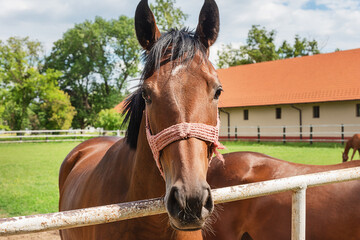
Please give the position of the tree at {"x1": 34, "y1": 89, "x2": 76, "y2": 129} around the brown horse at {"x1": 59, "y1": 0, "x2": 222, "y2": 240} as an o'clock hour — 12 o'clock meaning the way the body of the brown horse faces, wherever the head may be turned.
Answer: The tree is roughly at 7 o'clock from the brown horse.

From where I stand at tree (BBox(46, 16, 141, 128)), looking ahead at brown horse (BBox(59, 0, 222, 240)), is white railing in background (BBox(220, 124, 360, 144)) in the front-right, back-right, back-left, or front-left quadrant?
front-left

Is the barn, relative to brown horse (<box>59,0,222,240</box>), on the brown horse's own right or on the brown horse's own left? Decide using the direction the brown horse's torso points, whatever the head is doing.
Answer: on the brown horse's own left

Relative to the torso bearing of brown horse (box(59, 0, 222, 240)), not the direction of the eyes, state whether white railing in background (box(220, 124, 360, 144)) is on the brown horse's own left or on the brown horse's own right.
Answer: on the brown horse's own left

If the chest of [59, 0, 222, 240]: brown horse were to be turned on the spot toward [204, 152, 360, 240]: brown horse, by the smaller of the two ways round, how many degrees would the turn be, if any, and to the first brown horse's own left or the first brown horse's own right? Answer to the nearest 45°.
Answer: approximately 90° to the first brown horse's own left

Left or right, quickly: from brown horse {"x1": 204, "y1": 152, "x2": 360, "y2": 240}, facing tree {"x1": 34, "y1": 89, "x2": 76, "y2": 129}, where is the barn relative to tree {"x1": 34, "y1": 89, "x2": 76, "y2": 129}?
right

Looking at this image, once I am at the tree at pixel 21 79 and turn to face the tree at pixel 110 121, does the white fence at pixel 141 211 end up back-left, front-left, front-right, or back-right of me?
front-right

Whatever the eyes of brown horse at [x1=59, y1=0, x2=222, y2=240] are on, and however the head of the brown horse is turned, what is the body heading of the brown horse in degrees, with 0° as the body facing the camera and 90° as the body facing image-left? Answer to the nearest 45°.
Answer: approximately 315°

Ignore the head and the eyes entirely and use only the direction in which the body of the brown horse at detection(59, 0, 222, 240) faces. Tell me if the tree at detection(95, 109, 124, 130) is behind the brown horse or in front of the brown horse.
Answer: behind

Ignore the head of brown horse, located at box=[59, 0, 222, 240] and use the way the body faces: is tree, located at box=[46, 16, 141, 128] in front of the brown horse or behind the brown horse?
behind
